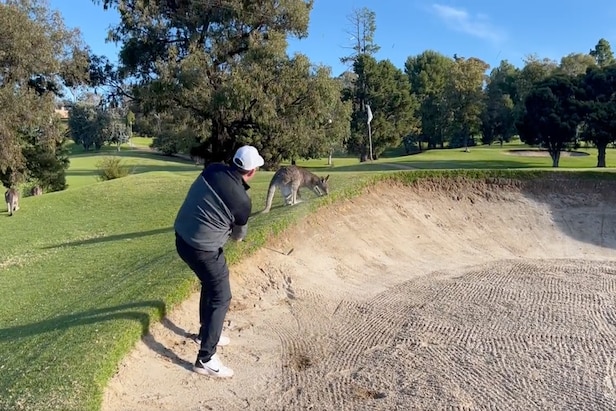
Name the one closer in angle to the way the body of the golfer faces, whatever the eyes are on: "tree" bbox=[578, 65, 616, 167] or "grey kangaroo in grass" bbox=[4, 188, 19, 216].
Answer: the tree

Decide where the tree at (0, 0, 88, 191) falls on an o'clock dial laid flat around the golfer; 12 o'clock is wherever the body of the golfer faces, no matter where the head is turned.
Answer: The tree is roughly at 10 o'clock from the golfer.

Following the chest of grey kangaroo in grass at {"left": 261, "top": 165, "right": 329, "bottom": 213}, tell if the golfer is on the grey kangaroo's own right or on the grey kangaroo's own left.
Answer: on the grey kangaroo's own right

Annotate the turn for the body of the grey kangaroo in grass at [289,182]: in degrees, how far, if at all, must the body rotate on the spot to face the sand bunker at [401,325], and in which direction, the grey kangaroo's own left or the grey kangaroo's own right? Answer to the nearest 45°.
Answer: approximately 90° to the grey kangaroo's own right

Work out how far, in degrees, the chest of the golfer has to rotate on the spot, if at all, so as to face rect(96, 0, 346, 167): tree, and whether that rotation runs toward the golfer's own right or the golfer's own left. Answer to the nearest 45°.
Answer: approximately 45° to the golfer's own left

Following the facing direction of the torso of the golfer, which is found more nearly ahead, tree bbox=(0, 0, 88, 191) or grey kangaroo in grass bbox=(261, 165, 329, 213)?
the grey kangaroo in grass

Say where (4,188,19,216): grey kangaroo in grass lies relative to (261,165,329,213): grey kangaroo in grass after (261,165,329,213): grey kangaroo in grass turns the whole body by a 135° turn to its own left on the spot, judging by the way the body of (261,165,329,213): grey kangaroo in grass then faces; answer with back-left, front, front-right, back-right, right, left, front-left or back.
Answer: front

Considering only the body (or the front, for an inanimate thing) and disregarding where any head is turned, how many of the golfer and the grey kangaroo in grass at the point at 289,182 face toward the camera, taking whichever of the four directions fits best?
0

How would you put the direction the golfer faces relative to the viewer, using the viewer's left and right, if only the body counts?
facing away from the viewer and to the right of the viewer

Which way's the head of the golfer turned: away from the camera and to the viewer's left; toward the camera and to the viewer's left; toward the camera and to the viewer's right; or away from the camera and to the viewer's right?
away from the camera and to the viewer's right

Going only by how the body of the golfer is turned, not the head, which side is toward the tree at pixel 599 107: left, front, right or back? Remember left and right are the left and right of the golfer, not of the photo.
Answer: front

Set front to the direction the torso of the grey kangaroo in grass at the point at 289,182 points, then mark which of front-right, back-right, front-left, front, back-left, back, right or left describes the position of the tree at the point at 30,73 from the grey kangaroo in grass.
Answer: back-left

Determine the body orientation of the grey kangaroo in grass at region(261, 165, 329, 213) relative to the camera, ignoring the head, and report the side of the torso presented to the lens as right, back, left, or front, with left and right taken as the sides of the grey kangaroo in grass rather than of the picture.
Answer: right

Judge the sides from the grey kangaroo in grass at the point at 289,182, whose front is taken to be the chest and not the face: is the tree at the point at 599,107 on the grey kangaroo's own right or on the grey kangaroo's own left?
on the grey kangaroo's own left
